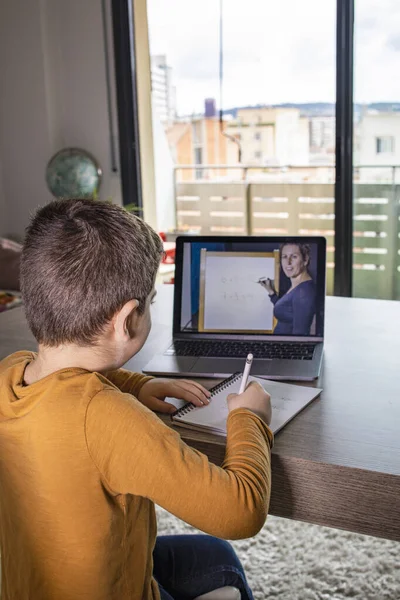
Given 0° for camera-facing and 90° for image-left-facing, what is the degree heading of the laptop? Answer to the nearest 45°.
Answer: approximately 0°

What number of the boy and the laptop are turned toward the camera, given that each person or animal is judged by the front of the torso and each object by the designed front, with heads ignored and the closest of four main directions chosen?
1

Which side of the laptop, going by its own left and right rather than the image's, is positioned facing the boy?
front

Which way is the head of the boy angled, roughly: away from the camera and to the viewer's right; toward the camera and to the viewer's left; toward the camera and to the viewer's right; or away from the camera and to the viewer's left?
away from the camera and to the viewer's right

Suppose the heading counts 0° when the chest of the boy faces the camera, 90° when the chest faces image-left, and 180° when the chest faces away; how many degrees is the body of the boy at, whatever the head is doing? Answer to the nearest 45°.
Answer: approximately 225°

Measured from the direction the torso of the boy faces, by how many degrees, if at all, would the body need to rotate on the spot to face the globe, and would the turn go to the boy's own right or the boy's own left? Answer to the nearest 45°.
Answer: approximately 45° to the boy's own left

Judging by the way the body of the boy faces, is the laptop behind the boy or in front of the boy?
in front
